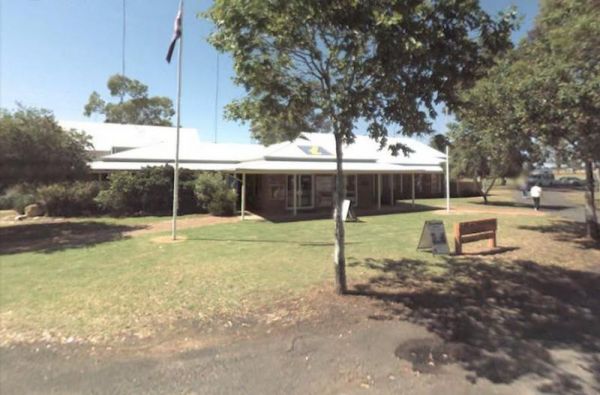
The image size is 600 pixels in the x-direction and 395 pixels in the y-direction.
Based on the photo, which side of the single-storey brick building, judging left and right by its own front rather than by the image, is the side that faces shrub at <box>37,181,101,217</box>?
right

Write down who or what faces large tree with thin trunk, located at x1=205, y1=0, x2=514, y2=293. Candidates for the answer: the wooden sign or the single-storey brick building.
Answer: the single-storey brick building

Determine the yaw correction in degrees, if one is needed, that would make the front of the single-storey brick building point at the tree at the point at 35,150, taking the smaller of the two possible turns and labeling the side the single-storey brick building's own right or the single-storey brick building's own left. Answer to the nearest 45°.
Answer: approximately 45° to the single-storey brick building's own right
